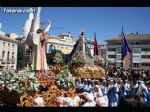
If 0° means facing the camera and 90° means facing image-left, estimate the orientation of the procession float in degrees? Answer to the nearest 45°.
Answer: approximately 315°

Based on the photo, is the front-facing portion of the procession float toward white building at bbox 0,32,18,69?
no
